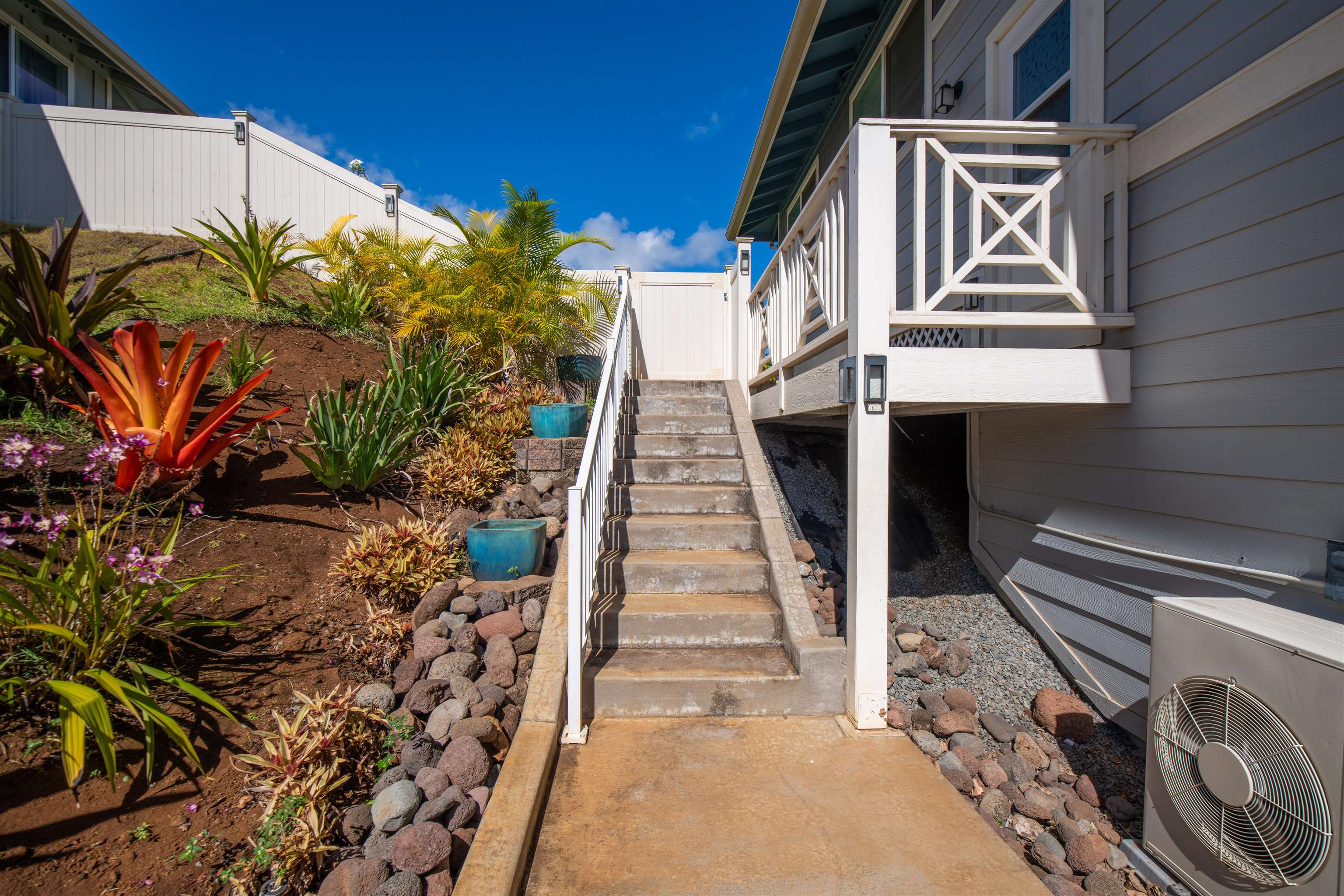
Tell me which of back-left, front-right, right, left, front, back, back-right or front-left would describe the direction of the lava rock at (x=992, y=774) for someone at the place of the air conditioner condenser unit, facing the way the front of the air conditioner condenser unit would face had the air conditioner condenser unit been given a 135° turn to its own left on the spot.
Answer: back-left

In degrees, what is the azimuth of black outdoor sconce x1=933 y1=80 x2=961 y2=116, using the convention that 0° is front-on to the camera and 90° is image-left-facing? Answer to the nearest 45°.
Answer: approximately 45°

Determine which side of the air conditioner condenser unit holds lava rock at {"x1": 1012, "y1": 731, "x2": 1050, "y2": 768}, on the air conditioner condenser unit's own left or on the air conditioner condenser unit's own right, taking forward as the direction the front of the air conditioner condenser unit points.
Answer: on the air conditioner condenser unit's own right

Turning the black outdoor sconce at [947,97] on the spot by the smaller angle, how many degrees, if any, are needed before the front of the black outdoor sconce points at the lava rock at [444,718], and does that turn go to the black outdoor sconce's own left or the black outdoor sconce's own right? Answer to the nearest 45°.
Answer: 0° — it already faces it

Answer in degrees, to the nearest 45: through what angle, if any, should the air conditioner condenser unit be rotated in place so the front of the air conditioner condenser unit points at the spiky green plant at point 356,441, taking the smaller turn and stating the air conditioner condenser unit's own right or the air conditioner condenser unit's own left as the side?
approximately 45° to the air conditioner condenser unit's own right

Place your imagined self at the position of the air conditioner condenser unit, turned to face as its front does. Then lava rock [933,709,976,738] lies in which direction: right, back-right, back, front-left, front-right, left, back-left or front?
right

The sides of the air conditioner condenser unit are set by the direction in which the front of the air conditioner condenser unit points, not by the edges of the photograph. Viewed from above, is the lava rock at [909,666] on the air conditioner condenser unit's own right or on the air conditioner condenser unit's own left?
on the air conditioner condenser unit's own right

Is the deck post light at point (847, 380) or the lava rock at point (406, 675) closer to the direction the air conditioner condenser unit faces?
the lava rock

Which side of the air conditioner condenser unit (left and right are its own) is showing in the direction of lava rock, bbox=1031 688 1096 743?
right

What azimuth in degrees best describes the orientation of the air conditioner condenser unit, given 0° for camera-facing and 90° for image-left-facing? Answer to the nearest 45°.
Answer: approximately 45°

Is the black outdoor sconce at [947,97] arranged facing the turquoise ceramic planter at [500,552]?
yes

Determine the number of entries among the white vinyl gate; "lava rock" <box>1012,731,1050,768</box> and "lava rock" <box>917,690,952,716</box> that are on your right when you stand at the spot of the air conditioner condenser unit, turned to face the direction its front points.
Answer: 3

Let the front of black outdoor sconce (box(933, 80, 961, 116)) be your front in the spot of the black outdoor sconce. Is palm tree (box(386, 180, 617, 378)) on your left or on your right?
on your right
